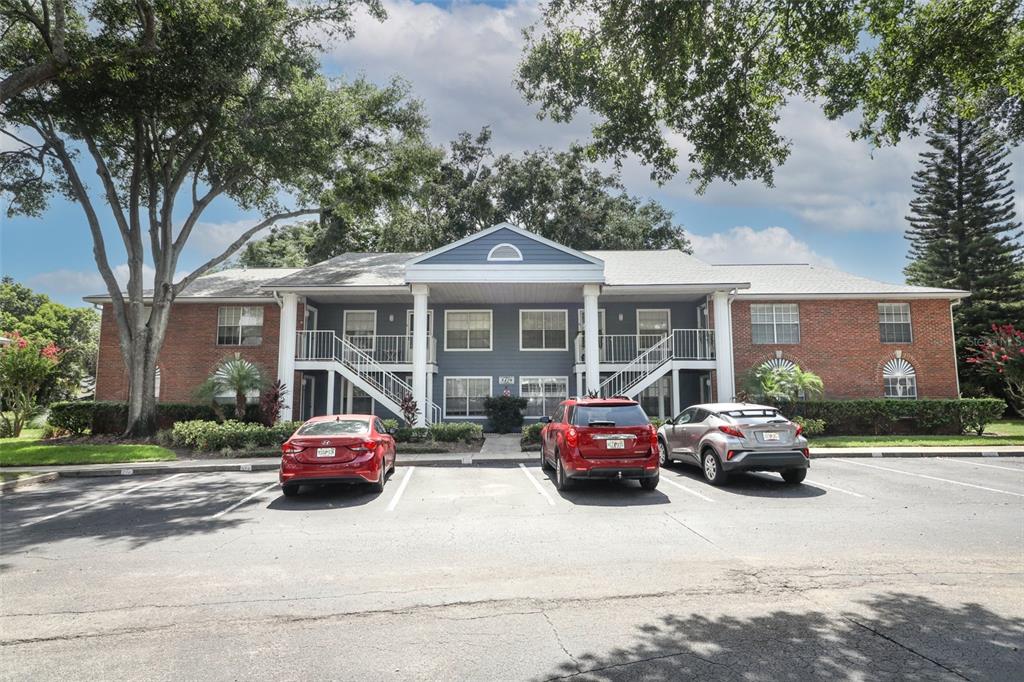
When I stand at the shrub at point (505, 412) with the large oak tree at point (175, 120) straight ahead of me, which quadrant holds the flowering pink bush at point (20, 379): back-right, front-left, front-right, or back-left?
front-right

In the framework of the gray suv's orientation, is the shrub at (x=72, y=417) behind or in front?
in front

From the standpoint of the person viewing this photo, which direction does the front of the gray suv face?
facing away from the viewer and to the left of the viewer

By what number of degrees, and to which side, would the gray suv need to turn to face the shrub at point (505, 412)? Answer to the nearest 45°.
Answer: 0° — it already faces it

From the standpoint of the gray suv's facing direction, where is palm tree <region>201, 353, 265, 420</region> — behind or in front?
in front

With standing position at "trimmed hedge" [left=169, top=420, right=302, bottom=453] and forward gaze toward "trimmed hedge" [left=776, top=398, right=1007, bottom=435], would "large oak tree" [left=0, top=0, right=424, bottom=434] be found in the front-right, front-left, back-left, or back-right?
back-left

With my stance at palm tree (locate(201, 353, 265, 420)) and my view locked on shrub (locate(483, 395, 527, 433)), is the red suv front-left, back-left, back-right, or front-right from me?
front-right

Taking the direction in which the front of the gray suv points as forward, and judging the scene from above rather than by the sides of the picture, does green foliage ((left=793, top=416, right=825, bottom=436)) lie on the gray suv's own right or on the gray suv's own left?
on the gray suv's own right

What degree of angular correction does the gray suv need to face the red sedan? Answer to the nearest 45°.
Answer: approximately 90° to its left

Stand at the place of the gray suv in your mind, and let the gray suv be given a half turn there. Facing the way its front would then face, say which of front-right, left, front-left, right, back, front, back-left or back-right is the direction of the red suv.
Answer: right

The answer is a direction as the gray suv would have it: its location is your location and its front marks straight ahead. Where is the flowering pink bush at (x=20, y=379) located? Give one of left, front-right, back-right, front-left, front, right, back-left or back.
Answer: front-left

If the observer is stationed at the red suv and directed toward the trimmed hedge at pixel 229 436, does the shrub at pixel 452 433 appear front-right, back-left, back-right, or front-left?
front-right
